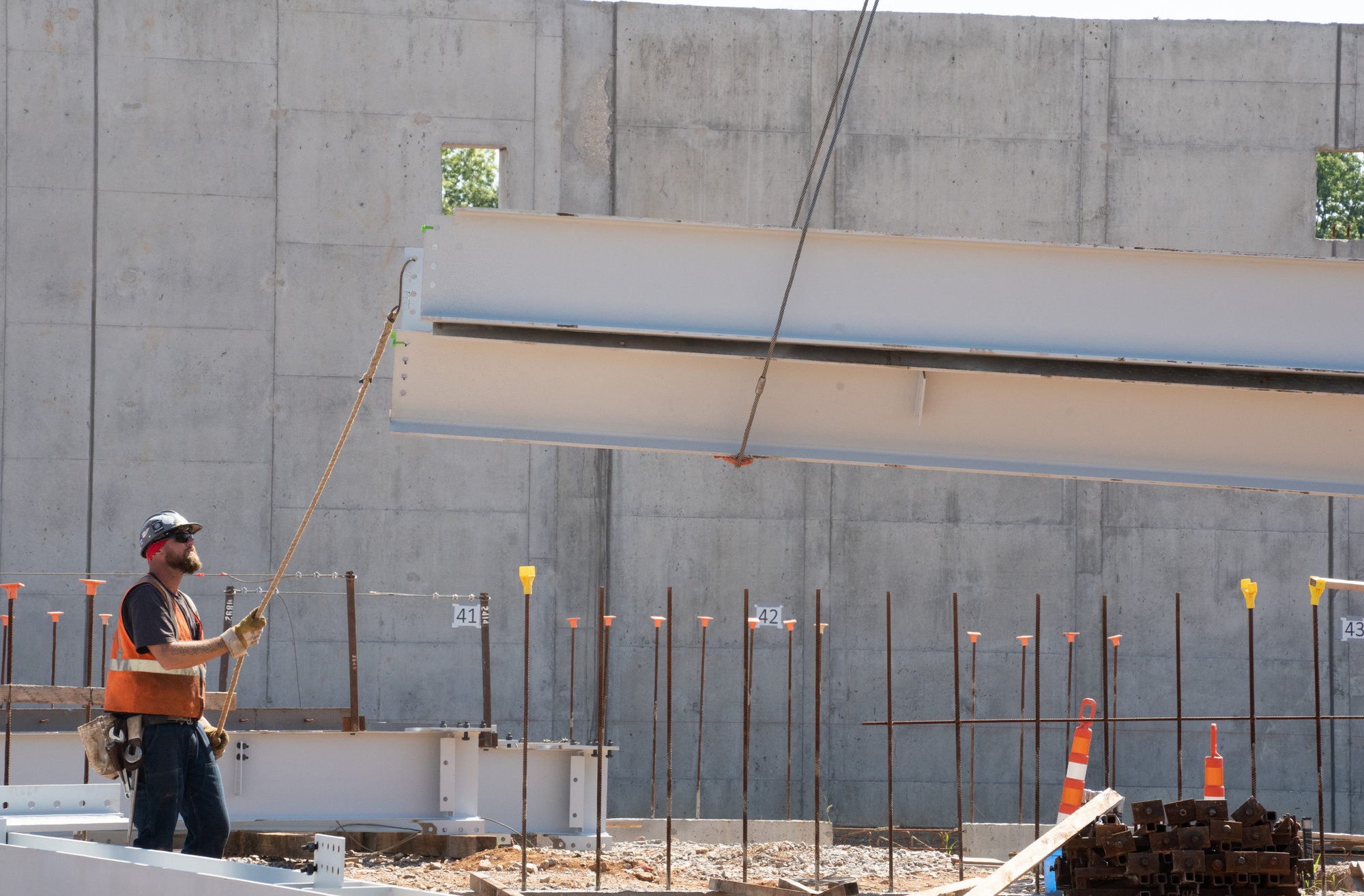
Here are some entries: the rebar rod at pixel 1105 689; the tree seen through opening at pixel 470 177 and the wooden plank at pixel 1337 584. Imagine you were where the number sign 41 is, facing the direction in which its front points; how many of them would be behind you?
1

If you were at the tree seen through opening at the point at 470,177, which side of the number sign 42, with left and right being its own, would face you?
back

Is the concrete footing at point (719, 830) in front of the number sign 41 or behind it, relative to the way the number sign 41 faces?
in front

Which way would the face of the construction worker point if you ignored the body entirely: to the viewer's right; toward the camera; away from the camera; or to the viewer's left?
to the viewer's right

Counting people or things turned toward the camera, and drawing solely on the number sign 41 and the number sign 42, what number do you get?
2

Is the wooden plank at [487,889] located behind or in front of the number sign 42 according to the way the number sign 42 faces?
in front

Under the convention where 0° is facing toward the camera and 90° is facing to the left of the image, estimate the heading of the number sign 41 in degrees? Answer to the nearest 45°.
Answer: approximately 0°

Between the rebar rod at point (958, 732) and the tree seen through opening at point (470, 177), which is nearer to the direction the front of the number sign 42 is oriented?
the rebar rod
